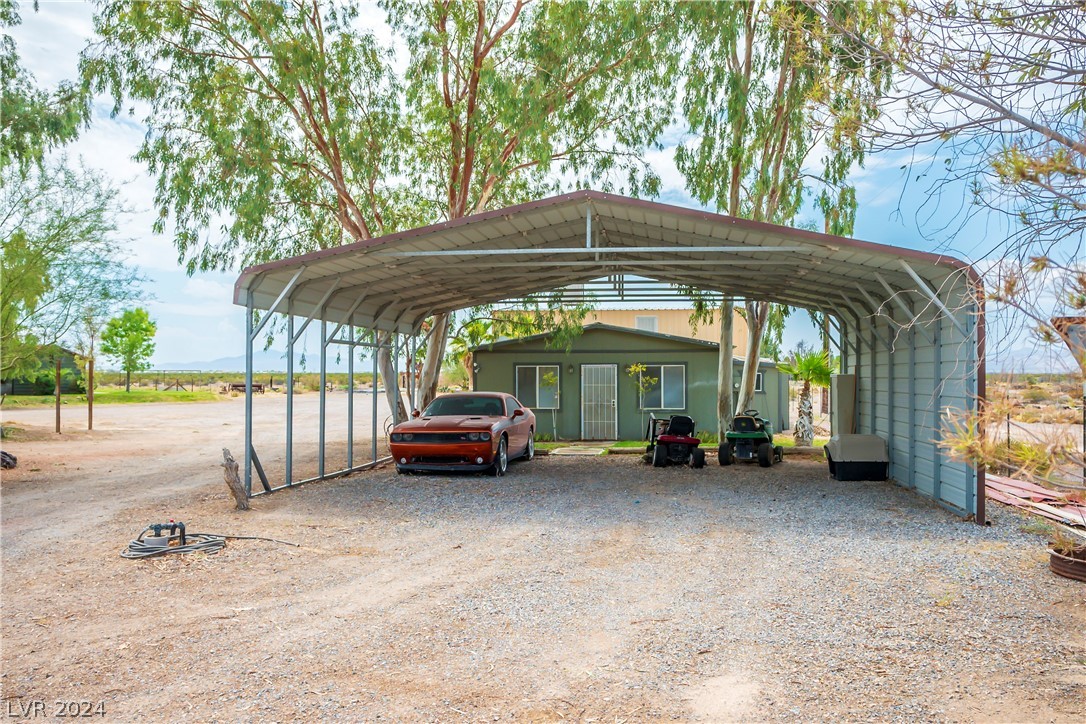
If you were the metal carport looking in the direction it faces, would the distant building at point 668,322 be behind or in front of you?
behind

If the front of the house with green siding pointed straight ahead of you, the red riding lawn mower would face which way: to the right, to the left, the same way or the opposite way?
the opposite way

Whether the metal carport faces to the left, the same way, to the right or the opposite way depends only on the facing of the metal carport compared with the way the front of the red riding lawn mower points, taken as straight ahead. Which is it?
the opposite way

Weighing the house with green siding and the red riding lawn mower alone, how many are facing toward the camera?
1

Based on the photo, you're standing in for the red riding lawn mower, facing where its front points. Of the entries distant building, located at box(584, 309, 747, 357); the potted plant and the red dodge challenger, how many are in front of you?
1

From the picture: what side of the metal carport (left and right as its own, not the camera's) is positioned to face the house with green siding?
back

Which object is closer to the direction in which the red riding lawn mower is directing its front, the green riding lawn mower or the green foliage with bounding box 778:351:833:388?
the green foliage

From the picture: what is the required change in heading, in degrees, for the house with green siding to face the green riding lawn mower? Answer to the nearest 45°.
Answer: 0° — it already faces it

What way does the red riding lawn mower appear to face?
away from the camera

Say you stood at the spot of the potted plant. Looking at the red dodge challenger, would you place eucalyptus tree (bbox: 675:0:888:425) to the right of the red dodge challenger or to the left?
right

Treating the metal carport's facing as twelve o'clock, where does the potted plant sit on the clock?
The potted plant is roughly at 11 o'clock from the metal carport.
